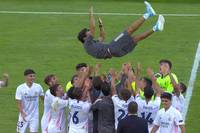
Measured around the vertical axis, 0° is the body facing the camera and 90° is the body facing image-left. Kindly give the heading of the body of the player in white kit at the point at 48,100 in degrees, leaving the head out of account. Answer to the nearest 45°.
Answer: approximately 270°

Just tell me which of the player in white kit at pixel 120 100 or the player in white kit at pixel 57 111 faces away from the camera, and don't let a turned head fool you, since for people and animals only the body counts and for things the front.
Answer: the player in white kit at pixel 120 100

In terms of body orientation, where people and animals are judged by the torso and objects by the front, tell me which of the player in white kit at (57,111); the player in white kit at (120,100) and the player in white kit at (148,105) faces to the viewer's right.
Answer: the player in white kit at (57,111)

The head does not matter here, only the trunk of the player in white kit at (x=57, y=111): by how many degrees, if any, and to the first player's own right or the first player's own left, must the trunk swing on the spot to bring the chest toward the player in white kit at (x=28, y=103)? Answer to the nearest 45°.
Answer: approximately 135° to the first player's own left

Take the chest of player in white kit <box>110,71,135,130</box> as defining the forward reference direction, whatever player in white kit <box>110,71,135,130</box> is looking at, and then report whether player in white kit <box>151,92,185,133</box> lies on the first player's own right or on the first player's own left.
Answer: on the first player's own right

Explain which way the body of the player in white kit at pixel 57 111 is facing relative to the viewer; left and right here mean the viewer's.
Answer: facing to the right of the viewer

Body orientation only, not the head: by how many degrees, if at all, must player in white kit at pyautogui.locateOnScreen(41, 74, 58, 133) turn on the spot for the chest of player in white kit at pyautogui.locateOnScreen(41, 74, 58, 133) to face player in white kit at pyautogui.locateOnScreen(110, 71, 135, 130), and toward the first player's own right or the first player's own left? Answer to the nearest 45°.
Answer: approximately 45° to the first player's own right

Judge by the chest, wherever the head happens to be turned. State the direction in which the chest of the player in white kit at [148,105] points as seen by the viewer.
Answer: away from the camera

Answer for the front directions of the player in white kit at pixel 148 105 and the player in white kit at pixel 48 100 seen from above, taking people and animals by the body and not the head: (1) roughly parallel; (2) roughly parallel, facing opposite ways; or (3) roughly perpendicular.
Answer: roughly perpendicular

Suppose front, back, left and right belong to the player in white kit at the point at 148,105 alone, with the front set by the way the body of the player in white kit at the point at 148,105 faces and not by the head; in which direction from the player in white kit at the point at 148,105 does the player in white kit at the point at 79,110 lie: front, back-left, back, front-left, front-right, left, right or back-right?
left

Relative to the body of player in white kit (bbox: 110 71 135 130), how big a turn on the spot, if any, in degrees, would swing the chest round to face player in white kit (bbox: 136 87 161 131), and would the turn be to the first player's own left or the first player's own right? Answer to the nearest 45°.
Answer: approximately 90° to the first player's own right
